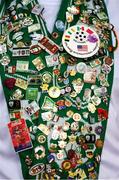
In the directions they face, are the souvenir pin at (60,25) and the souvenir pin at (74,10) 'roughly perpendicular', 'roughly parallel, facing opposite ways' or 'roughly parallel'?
roughly parallel

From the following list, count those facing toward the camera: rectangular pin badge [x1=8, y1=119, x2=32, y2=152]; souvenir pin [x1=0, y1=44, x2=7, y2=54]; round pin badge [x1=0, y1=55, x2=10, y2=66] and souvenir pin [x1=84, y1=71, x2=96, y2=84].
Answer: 4

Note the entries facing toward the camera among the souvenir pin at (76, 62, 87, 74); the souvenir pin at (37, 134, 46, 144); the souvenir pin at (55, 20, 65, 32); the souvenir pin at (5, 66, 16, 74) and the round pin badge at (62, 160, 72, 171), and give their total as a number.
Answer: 5

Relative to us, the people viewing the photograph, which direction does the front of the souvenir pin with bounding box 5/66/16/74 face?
facing the viewer

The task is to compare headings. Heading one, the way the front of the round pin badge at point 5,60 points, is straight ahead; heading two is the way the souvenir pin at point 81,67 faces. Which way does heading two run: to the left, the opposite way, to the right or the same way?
the same way

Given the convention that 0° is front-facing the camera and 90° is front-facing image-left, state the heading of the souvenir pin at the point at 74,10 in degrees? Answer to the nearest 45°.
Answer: approximately 0°

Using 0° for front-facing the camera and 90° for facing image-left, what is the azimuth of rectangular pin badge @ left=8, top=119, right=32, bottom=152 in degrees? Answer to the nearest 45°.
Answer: approximately 0°

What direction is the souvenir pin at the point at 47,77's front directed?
toward the camera

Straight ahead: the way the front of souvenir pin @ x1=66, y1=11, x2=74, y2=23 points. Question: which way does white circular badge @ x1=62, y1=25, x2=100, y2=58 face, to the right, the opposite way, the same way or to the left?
the same way

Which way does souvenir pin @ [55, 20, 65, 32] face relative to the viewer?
toward the camera
